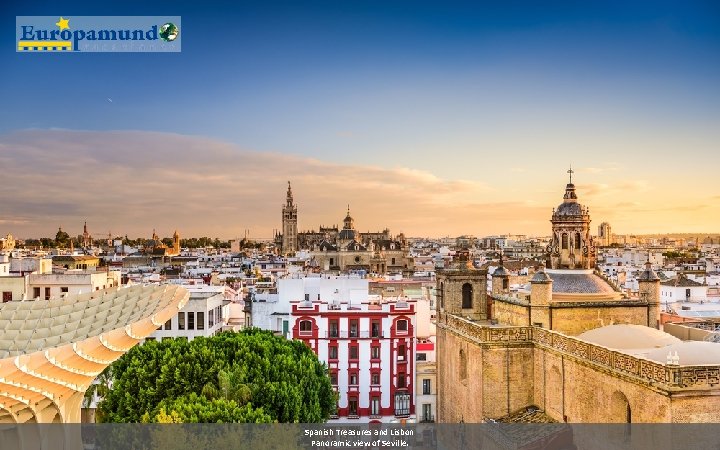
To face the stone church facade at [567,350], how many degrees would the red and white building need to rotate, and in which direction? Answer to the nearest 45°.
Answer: approximately 45° to its left

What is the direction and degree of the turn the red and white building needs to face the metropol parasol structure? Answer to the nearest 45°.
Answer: approximately 45° to its right

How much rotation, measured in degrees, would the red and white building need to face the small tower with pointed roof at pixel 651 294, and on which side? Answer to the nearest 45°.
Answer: approximately 45° to its left

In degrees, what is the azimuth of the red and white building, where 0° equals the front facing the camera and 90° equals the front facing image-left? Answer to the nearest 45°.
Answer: approximately 0°
